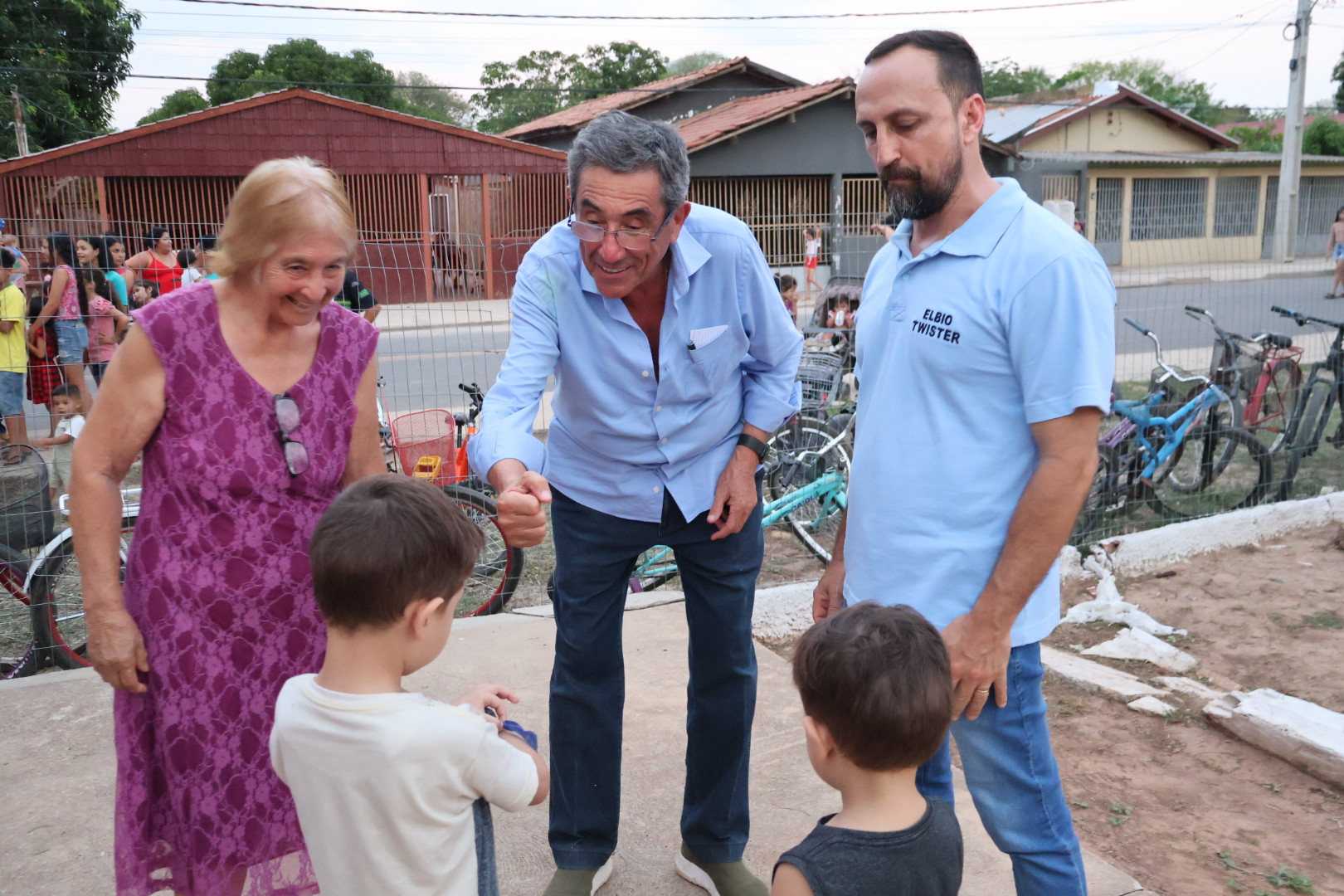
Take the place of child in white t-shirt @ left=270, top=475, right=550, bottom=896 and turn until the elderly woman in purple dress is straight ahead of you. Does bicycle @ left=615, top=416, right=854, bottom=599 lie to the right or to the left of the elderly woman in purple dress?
right

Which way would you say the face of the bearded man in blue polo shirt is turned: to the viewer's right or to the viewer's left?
to the viewer's left

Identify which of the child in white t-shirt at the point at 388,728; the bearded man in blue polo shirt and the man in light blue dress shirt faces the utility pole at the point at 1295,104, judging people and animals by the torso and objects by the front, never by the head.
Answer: the child in white t-shirt

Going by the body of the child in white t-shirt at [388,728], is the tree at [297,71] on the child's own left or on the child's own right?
on the child's own left

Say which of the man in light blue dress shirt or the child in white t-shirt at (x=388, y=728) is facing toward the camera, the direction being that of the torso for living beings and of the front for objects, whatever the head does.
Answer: the man in light blue dress shirt

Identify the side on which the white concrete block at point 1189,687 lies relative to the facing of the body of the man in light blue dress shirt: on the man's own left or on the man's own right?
on the man's own left

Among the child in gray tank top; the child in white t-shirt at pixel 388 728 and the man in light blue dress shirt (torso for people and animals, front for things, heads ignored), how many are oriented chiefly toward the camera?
1

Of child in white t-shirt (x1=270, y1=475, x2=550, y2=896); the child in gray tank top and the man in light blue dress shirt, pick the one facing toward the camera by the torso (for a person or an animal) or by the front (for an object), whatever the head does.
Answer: the man in light blue dress shirt

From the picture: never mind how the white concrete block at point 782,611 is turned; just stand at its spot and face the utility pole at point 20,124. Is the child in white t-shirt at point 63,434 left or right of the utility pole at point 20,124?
left

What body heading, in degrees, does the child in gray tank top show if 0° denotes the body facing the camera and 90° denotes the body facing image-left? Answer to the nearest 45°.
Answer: approximately 135°

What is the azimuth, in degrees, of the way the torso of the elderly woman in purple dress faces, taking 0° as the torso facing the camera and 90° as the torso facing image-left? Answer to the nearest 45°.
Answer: approximately 315°

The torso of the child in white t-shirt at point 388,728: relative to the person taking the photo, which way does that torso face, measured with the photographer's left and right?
facing away from the viewer and to the right of the viewer

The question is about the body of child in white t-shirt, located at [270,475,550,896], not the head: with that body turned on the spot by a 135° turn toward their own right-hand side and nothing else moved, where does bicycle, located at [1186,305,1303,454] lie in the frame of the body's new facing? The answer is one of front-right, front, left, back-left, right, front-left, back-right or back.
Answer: back-left

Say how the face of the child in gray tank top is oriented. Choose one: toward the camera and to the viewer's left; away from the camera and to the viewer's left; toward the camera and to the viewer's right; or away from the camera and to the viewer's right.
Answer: away from the camera and to the viewer's left

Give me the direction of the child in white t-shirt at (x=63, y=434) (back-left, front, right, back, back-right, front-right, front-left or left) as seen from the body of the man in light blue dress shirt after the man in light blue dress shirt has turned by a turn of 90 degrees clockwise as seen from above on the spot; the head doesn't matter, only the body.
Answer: front-right

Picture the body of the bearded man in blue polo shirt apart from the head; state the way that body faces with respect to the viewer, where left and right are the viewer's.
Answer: facing the viewer and to the left of the viewer

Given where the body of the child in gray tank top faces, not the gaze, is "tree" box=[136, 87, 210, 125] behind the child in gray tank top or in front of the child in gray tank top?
in front

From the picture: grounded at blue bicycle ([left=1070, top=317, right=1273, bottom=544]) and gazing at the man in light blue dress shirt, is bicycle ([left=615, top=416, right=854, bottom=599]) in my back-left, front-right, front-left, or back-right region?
front-right
